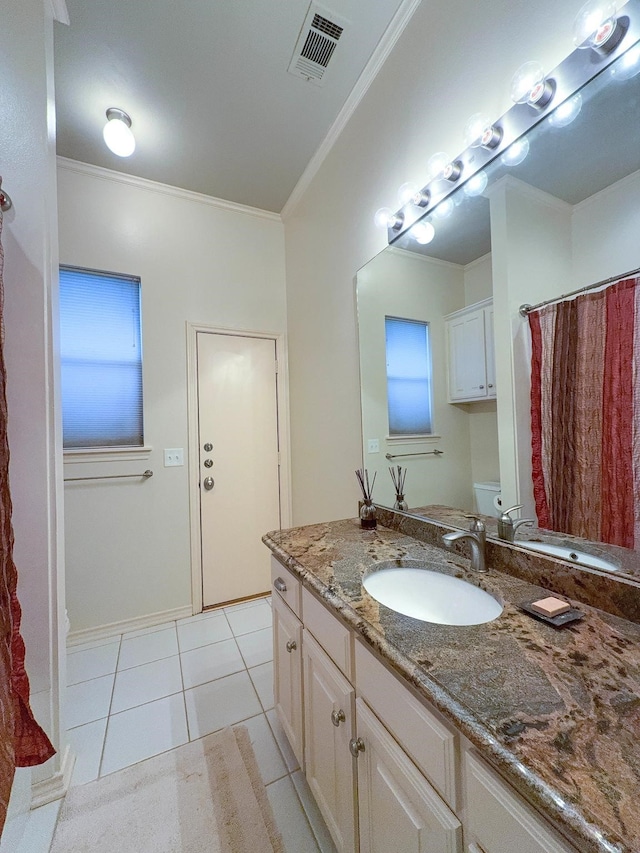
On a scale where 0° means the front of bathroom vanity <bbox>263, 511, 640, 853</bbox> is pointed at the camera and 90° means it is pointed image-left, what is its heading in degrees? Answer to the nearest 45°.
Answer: approximately 45°

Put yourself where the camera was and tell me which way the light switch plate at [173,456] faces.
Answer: facing the viewer

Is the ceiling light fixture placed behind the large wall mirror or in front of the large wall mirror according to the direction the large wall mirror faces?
in front

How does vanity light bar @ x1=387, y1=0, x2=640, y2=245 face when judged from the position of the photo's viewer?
facing the viewer and to the left of the viewer

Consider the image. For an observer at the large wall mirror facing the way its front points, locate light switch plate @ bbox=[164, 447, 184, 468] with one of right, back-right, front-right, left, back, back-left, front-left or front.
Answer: front-right

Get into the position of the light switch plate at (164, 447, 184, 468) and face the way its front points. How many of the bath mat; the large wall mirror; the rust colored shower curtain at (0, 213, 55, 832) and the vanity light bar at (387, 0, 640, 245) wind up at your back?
0

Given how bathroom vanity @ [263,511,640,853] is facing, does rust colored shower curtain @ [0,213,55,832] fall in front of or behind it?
in front

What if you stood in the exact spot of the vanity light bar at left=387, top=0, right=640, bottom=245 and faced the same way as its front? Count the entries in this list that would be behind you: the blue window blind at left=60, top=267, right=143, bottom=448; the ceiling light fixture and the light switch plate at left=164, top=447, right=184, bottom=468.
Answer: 0

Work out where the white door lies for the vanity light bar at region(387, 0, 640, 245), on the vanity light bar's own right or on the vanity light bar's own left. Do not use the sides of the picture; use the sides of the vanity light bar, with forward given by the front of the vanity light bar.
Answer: on the vanity light bar's own right

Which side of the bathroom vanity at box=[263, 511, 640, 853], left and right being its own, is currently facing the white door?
right

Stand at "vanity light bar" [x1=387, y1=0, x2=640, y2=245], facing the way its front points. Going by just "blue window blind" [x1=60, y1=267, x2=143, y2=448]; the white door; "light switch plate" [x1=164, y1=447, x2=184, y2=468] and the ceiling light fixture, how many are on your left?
0

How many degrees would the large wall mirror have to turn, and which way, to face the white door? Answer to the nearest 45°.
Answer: approximately 90° to its right

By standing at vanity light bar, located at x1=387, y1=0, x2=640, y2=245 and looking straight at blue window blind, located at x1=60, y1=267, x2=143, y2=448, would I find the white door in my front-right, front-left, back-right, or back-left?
front-right

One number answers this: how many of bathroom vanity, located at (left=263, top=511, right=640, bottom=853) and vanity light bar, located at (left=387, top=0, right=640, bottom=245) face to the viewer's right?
0

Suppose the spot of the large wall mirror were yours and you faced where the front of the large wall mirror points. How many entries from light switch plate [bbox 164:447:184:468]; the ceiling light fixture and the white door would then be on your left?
0
